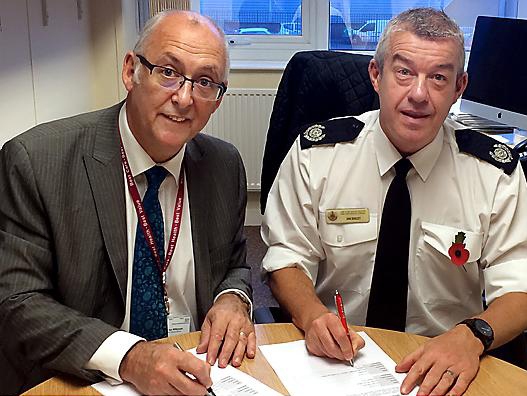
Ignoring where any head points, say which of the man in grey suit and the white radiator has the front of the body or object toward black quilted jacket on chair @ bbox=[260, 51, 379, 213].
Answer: the white radiator

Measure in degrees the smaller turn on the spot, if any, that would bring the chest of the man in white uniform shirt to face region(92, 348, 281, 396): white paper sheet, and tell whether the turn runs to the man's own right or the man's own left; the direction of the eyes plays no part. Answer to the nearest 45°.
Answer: approximately 45° to the man's own right

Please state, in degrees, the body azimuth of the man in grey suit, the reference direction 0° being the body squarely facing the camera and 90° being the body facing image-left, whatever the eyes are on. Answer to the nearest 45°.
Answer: approximately 315°

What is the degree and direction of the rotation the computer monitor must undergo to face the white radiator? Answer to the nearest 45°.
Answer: approximately 90° to its right

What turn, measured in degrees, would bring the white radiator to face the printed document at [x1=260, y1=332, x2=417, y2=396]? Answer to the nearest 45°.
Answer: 0° — it already faces it

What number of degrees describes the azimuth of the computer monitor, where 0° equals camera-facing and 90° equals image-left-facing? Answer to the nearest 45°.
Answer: approximately 45°

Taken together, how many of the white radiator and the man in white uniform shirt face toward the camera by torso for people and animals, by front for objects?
2

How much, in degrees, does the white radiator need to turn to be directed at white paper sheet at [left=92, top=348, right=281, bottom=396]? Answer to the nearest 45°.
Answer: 0° — it already faces it

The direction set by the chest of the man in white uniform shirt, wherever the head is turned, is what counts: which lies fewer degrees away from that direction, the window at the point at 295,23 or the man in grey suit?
the man in grey suit

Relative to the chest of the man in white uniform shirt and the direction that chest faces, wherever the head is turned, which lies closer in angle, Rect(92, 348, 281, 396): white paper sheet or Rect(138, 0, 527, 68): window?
the white paper sheet
